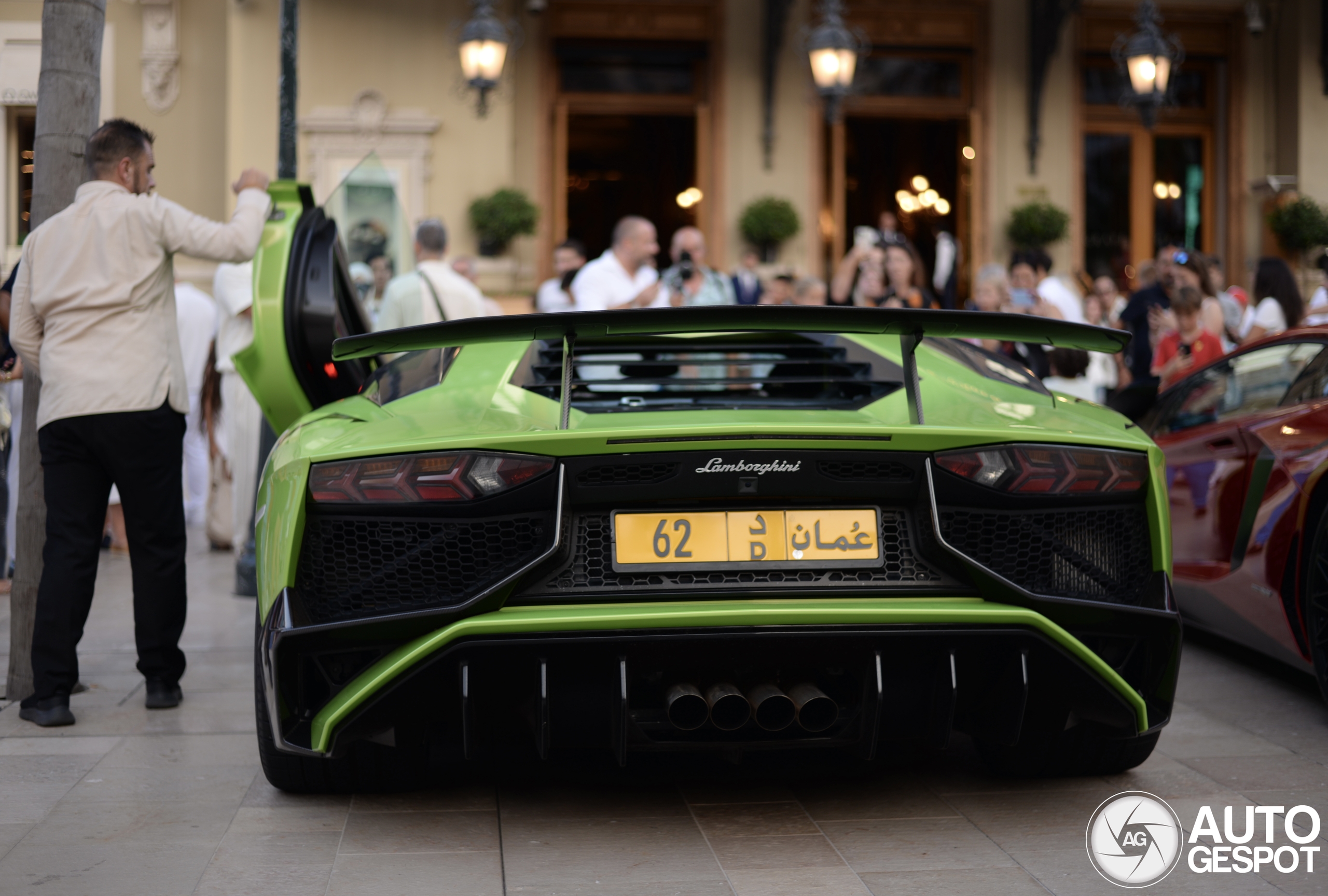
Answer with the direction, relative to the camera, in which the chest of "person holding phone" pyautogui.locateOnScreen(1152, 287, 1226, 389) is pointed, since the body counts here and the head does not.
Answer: toward the camera

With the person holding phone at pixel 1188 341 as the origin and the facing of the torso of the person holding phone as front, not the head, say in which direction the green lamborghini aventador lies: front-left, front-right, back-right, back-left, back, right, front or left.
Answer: front

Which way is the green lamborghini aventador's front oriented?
away from the camera

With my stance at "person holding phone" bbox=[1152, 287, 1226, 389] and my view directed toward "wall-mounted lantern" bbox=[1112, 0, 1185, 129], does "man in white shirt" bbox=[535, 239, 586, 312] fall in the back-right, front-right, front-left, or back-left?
front-left

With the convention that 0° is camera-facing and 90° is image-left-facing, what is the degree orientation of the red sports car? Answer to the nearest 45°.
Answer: approximately 135°

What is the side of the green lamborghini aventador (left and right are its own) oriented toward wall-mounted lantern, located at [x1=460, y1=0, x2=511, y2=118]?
front

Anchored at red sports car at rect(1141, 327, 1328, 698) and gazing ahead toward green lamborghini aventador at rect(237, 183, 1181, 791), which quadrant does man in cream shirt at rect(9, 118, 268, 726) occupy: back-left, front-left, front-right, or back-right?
front-right

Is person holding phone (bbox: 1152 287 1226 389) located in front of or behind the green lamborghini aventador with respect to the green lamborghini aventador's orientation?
in front

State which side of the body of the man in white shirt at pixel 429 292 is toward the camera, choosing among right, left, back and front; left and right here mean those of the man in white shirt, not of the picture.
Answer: back

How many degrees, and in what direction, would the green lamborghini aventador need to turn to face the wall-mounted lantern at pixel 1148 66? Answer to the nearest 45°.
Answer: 0° — it already faces it

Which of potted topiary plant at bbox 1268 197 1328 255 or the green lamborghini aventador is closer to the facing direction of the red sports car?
the potted topiary plant

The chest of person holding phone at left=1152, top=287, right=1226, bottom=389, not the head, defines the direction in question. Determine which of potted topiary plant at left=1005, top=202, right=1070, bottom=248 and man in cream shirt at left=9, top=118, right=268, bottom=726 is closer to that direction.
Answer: the man in cream shirt

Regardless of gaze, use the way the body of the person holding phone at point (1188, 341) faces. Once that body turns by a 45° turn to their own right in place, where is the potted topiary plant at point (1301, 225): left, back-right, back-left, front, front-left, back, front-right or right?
back-right

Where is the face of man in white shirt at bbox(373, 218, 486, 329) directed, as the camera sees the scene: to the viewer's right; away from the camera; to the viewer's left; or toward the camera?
away from the camera

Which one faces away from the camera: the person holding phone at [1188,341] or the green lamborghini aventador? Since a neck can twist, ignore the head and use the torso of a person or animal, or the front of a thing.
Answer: the green lamborghini aventador
